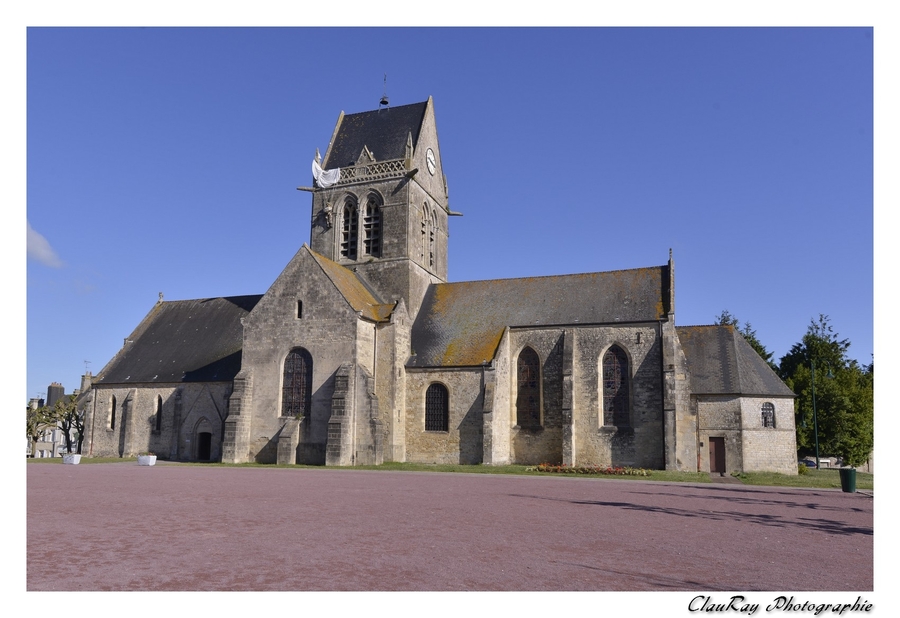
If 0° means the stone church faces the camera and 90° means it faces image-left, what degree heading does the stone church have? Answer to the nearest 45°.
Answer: approximately 90°

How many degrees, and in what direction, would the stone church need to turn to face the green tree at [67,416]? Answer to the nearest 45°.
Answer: approximately 45° to its right

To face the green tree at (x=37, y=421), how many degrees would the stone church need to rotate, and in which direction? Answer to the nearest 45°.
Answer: approximately 45° to its right
